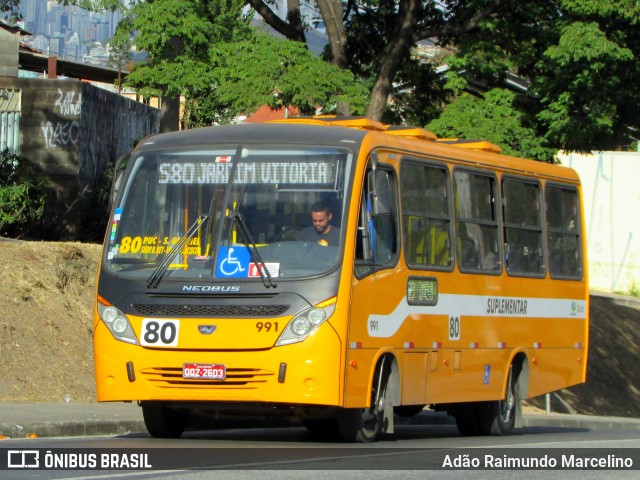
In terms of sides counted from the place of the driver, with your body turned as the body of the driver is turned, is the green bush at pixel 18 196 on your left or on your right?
on your right

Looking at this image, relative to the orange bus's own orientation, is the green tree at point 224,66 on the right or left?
on its right

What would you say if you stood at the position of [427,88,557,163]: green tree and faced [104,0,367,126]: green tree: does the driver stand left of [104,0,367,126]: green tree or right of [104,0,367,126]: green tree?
left

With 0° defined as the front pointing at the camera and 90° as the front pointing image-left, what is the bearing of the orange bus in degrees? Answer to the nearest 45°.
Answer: approximately 45°

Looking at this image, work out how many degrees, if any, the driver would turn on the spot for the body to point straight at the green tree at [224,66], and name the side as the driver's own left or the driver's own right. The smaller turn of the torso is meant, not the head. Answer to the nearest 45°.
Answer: approximately 135° to the driver's own right

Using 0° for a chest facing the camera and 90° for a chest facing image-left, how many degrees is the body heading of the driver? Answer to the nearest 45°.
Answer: approximately 45°

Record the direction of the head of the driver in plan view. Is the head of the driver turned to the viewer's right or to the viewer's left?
to the viewer's left
